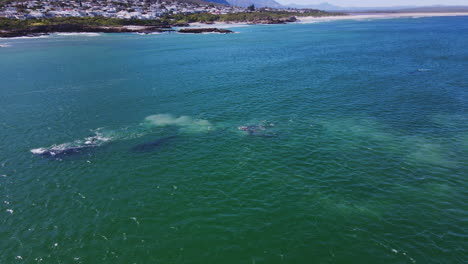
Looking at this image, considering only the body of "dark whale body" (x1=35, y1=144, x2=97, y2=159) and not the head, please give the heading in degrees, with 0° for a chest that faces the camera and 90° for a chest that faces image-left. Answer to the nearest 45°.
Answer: approximately 90°
